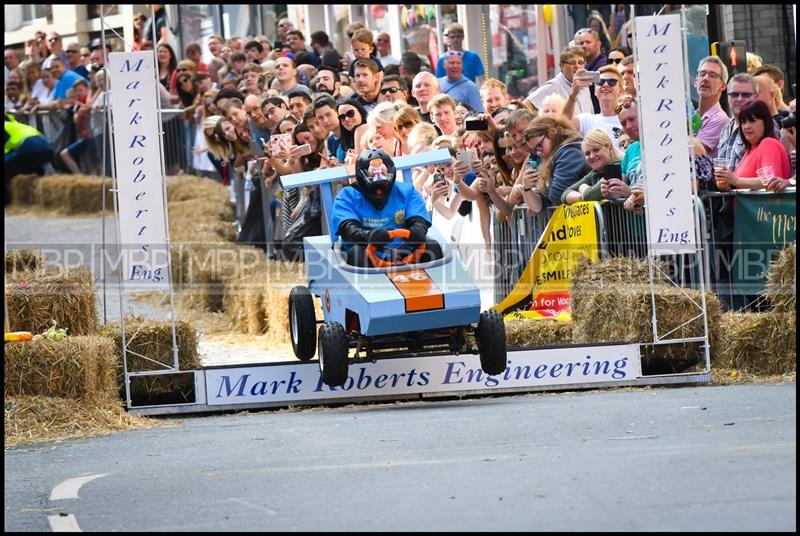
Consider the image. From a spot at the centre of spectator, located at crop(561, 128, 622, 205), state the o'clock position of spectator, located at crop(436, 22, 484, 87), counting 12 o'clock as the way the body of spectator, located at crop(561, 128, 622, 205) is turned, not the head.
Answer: spectator, located at crop(436, 22, 484, 87) is roughly at 4 o'clock from spectator, located at crop(561, 128, 622, 205).

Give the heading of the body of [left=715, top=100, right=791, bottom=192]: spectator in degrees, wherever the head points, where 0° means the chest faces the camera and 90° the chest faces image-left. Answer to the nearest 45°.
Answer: approximately 45°

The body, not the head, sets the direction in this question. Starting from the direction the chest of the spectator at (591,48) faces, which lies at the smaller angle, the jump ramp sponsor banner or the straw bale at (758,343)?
the jump ramp sponsor banner

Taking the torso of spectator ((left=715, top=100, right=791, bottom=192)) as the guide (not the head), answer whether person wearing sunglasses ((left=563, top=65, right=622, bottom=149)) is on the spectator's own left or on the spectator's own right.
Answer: on the spectator's own right

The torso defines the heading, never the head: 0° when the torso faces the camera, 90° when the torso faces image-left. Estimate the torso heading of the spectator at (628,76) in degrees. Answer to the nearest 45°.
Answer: approximately 45°

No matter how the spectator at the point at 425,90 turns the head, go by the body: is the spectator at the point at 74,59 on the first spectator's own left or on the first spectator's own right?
on the first spectator's own right

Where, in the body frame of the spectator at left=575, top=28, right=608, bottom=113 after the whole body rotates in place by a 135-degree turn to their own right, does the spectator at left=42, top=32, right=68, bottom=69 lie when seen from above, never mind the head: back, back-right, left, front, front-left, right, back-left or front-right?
front-left

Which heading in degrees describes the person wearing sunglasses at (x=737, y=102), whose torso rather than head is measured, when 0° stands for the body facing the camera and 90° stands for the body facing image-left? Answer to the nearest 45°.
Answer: approximately 45°

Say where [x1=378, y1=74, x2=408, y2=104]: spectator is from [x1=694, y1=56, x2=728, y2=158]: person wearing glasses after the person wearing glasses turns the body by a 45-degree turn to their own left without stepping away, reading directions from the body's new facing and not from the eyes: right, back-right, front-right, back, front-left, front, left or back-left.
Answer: back-right
